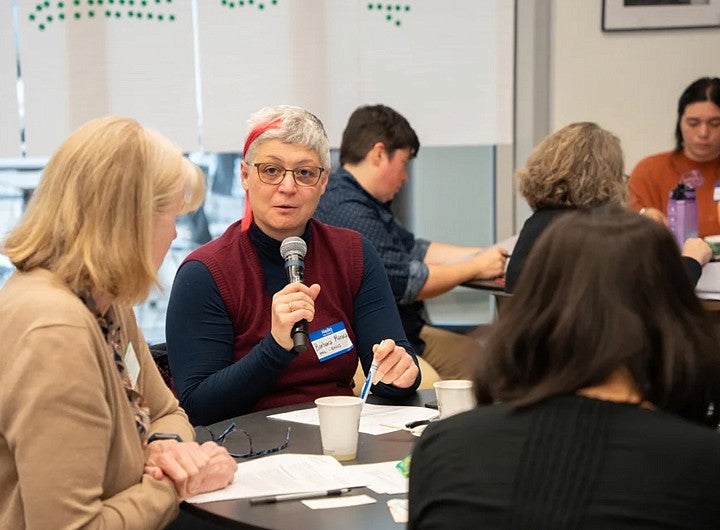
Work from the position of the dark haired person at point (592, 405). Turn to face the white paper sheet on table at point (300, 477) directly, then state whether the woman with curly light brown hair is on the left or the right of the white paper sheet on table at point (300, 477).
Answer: right

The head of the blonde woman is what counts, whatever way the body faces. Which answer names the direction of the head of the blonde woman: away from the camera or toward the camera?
away from the camera

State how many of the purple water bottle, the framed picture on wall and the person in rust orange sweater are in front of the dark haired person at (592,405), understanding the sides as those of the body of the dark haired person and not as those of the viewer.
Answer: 3

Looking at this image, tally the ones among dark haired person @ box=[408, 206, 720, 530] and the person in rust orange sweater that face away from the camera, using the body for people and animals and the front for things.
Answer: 1

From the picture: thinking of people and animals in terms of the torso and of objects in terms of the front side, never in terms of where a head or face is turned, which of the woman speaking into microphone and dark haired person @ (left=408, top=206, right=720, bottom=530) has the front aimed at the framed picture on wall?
the dark haired person

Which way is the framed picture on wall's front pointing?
toward the camera

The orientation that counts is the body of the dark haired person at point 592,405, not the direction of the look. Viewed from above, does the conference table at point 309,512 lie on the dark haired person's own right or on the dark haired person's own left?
on the dark haired person's own left

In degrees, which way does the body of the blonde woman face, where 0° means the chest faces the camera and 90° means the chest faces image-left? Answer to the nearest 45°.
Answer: approximately 270°

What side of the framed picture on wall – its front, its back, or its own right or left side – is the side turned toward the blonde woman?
front

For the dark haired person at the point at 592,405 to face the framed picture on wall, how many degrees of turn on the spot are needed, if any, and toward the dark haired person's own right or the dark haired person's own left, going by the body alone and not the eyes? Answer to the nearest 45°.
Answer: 0° — they already face it

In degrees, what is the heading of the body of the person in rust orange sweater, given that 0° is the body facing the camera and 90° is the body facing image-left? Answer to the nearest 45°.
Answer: approximately 0°

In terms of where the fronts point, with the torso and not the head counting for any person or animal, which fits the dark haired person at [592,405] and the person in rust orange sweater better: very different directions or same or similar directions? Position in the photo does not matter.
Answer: very different directions

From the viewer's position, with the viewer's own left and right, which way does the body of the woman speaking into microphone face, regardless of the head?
facing the viewer

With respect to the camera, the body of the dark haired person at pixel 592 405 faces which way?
away from the camera

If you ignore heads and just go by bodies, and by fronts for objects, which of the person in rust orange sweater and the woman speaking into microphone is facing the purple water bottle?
the person in rust orange sweater
